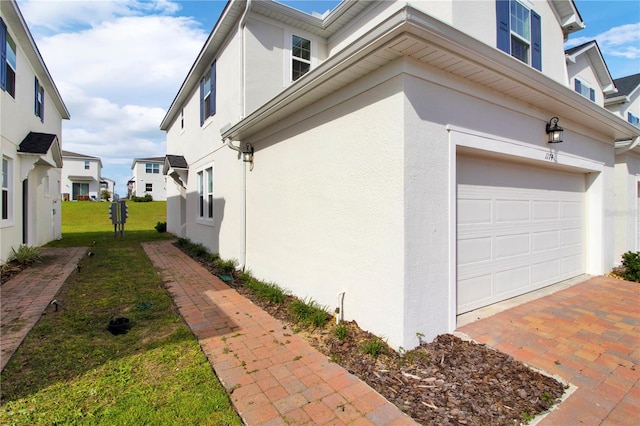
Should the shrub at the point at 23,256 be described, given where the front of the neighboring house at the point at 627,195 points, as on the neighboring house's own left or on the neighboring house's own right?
on the neighboring house's own right

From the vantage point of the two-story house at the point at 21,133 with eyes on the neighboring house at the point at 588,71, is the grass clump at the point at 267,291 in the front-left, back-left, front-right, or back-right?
front-right

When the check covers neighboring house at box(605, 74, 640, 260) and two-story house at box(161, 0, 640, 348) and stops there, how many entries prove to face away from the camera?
0

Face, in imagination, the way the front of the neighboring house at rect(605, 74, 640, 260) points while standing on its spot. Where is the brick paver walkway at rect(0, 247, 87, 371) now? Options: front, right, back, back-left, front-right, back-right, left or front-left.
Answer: right

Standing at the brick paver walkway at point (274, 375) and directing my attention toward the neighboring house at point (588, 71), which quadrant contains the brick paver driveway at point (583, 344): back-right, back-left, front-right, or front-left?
front-right

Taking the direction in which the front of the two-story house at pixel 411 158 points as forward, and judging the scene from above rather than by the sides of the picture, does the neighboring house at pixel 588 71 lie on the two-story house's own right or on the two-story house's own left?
on the two-story house's own left

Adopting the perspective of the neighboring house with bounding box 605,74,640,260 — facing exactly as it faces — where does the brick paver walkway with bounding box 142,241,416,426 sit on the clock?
The brick paver walkway is roughly at 2 o'clock from the neighboring house.

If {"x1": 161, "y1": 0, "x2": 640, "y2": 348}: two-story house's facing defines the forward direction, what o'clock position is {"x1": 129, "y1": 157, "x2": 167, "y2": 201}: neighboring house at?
The neighboring house is roughly at 6 o'clock from the two-story house.

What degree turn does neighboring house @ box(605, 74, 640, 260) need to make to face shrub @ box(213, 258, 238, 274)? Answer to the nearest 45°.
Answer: approximately 90° to its right

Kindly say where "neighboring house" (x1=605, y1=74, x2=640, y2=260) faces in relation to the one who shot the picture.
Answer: facing the viewer and to the right of the viewer

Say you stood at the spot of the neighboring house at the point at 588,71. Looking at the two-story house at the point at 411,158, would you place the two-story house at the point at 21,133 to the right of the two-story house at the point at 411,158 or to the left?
right
